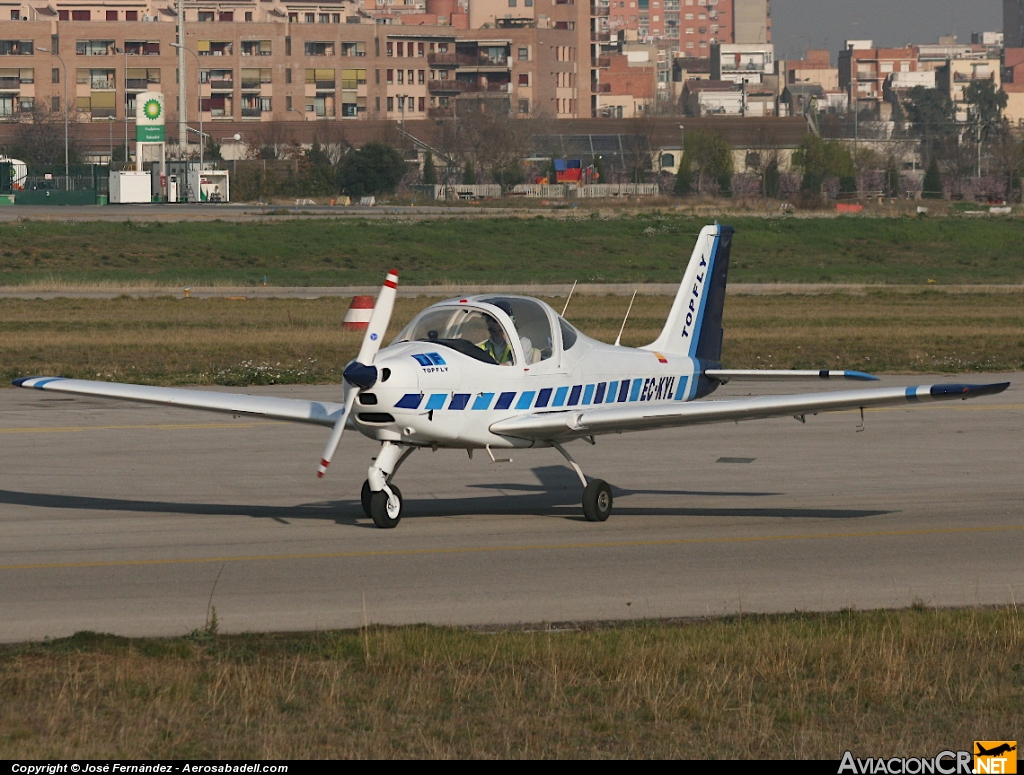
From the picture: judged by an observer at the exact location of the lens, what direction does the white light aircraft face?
facing the viewer and to the left of the viewer

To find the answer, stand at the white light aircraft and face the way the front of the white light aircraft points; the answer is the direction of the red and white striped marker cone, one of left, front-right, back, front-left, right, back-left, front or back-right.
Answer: back-right

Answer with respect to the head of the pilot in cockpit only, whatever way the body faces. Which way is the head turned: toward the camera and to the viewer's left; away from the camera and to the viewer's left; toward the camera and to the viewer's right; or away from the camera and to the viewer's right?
toward the camera and to the viewer's left
